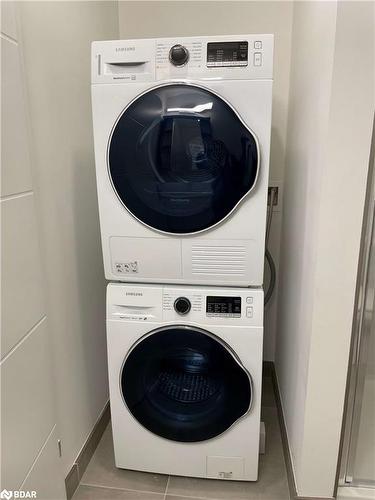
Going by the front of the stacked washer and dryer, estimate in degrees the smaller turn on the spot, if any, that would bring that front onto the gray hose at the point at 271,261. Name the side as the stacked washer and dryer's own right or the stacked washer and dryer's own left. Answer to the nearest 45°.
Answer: approximately 135° to the stacked washer and dryer's own left

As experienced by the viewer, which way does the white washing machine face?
facing the viewer

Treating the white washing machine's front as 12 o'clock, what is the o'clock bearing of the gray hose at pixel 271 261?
The gray hose is roughly at 7 o'clock from the white washing machine.
